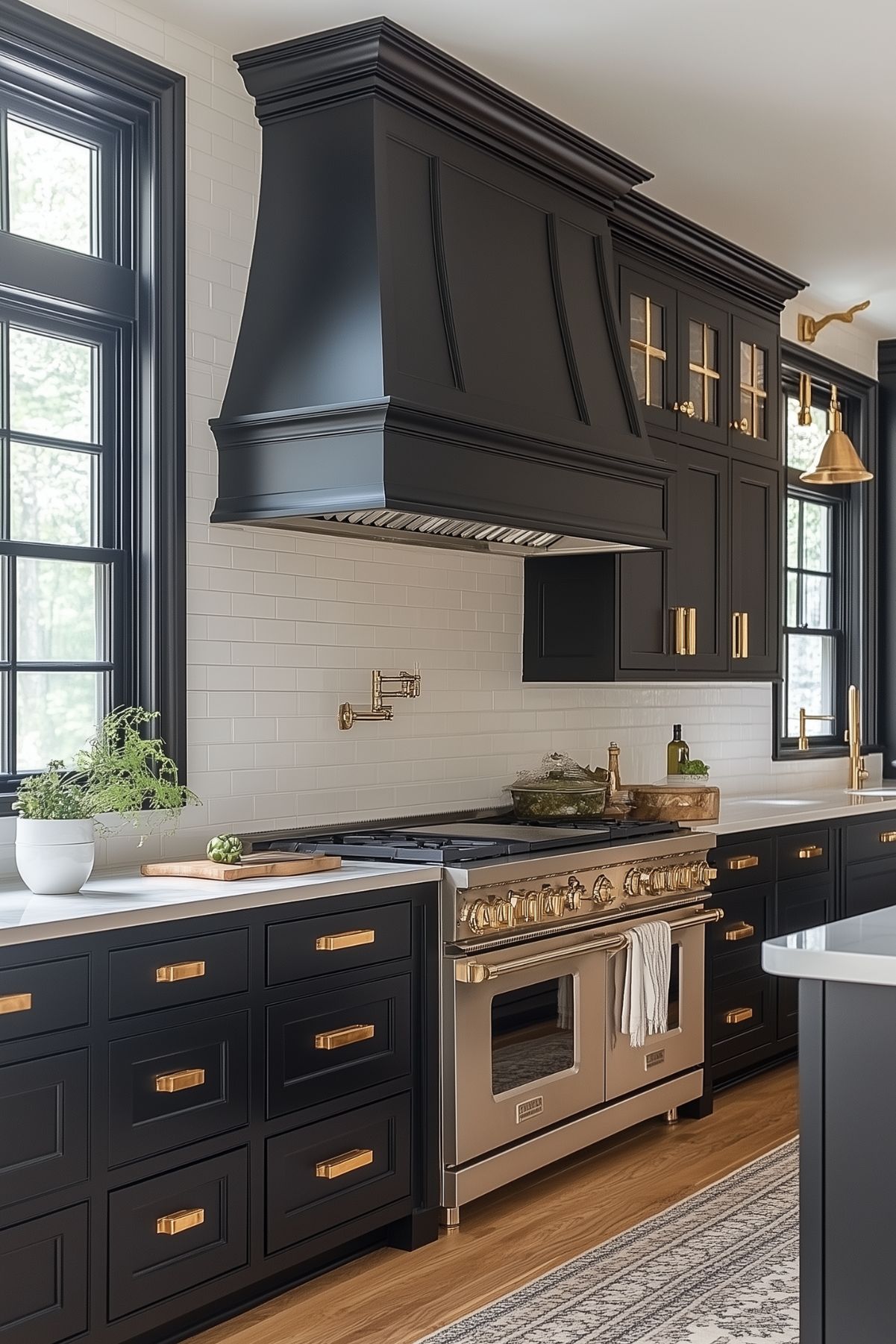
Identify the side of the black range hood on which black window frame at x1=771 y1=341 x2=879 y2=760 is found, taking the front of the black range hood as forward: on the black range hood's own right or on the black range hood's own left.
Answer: on the black range hood's own left

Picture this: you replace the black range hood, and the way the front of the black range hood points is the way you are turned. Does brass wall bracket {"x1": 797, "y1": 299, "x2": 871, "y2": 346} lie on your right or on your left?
on your left

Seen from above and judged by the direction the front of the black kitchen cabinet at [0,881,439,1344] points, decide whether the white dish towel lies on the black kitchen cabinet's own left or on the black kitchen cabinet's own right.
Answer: on the black kitchen cabinet's own left

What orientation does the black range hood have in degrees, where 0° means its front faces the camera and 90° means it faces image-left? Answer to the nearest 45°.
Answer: approximately 315°

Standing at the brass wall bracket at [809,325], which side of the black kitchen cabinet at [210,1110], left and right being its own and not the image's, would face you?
left

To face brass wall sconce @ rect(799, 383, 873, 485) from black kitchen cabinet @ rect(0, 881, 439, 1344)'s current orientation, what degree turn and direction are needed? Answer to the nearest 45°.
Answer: approximately 90° to its left

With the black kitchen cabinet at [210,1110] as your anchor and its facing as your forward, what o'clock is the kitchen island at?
The kitchen island is roughly at 12 o'clock from the black kitchen cabinet.

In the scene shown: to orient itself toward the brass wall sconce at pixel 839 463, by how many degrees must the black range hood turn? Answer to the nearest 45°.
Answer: approximately 90° to its left

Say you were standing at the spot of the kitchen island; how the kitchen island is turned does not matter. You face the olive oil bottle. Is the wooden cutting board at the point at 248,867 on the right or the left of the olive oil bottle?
left

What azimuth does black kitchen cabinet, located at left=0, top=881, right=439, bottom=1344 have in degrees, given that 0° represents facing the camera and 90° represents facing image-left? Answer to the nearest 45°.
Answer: approximately 315°

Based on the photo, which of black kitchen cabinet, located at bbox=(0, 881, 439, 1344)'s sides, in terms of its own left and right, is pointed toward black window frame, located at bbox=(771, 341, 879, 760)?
left
